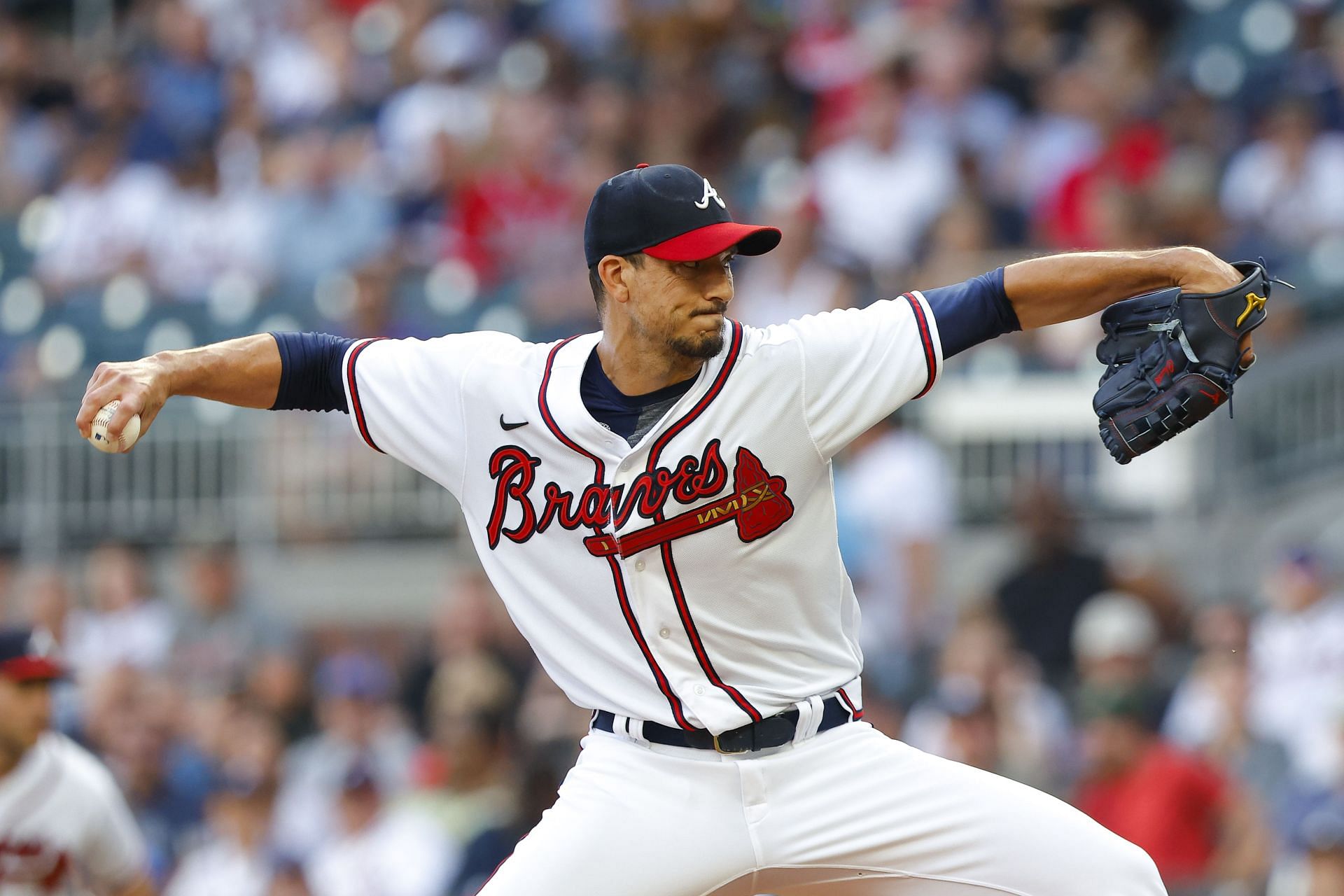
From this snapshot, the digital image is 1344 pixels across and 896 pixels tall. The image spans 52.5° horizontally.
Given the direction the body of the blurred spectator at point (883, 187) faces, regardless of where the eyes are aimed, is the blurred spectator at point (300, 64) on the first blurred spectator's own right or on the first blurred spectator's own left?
on the first blurred spectator's own right

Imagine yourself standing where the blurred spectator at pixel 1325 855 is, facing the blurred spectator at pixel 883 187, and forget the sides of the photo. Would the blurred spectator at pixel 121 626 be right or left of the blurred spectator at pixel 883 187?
left

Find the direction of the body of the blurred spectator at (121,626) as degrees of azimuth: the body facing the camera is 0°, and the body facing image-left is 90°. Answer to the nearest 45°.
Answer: approximately 0°

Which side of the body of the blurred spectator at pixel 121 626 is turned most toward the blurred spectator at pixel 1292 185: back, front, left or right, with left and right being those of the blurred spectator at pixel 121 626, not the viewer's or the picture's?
left

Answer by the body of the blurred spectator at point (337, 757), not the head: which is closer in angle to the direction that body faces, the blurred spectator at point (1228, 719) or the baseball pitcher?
the baseball pitcher

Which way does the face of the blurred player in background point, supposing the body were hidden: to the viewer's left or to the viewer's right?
to the viewer's right
